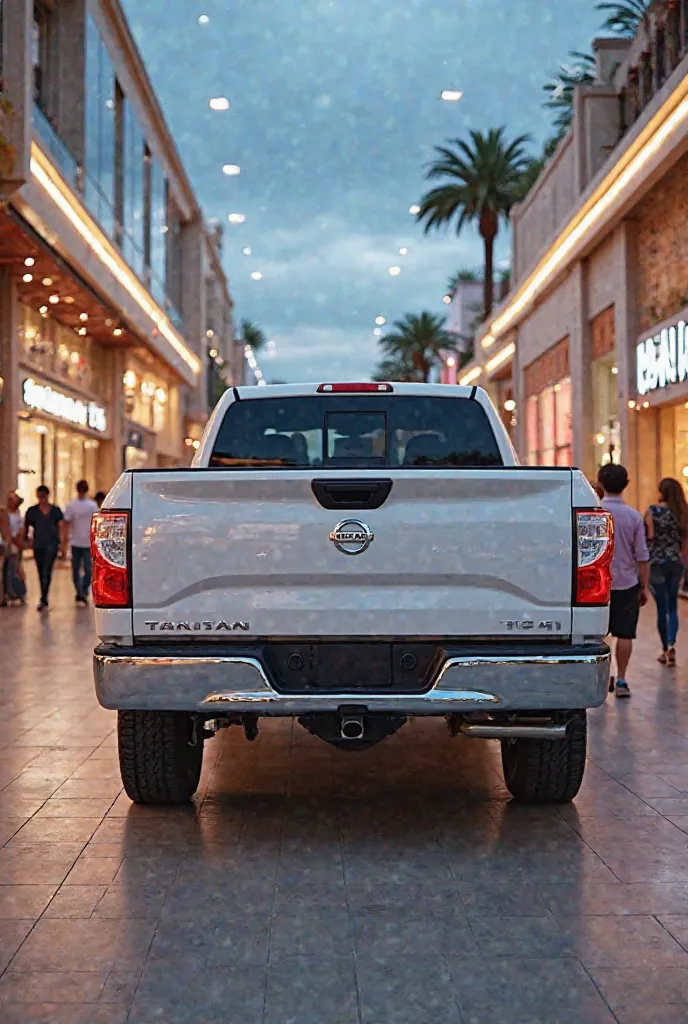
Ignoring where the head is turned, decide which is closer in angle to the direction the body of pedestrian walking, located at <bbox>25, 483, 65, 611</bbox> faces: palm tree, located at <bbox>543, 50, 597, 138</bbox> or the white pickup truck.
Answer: the white pickup truck

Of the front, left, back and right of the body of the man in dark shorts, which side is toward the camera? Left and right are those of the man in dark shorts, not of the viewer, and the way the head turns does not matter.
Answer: back

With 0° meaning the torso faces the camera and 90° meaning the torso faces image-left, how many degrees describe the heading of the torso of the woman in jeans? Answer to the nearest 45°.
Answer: approximately 180°

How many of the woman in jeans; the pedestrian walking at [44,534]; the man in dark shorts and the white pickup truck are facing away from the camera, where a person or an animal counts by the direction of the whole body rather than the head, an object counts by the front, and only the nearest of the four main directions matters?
3

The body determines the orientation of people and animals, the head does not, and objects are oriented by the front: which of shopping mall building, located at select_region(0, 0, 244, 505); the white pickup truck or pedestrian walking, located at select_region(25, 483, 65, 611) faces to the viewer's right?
the shopping mall building

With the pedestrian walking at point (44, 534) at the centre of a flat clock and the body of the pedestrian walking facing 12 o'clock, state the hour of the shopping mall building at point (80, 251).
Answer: The shopping mall building is roughly at 6 o'clock from the pedestrian walking.

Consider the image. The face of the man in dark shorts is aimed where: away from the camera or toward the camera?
away from the camera

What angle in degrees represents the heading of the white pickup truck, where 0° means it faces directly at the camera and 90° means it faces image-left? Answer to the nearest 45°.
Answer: approximately 180°

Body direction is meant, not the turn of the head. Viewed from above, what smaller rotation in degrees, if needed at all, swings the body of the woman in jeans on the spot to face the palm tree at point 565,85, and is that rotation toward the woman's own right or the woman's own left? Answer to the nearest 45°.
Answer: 0° — they already face it

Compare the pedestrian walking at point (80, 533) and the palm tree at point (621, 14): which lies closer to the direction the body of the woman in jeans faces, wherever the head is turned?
the palm tree
